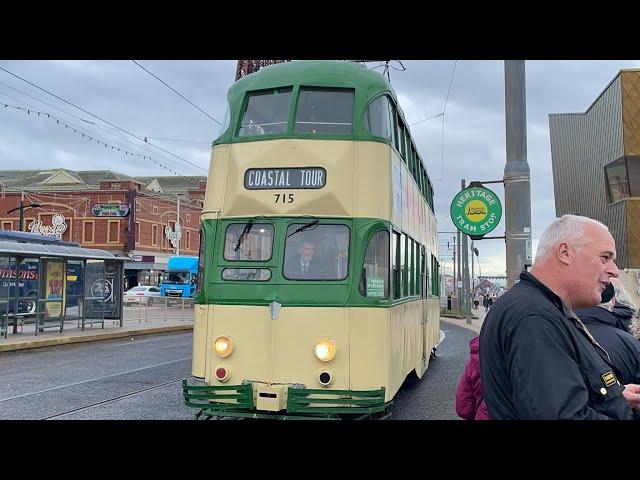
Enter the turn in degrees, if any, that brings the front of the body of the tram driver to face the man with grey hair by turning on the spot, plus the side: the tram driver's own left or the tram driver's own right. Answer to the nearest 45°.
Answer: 0° — they already face them

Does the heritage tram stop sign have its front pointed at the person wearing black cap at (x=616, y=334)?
yes

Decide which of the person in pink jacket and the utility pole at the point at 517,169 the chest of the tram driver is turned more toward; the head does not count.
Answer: the person in pink jacket

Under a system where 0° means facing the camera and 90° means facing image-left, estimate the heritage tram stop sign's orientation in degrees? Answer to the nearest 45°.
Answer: approximately 0°

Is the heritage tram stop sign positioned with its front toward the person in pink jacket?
yes

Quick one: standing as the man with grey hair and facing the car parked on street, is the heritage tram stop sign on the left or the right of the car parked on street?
right
